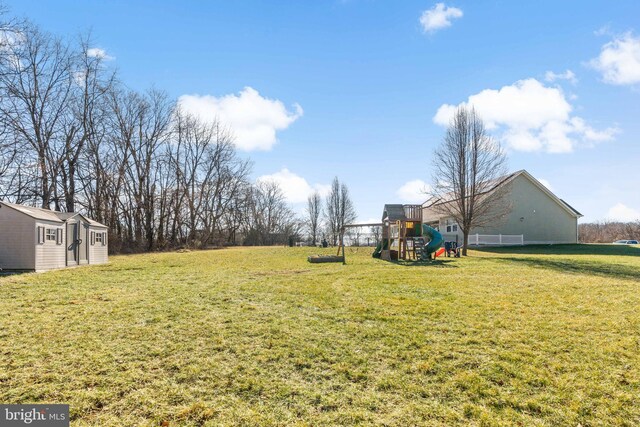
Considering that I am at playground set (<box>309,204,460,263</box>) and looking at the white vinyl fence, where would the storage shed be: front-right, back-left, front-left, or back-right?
back-left

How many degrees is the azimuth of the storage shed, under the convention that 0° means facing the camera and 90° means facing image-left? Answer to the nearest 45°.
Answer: approximately 315°

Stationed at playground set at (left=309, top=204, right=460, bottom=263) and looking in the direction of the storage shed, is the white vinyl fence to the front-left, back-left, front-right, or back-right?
back-right
